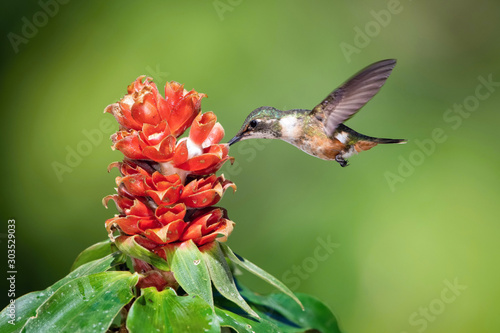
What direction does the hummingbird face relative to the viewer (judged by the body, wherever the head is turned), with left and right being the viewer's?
facing to the left of the viewer

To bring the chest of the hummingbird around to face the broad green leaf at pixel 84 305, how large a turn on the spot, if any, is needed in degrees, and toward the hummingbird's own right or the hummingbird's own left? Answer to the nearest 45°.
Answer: approximately 45° to the hummingbird's own left

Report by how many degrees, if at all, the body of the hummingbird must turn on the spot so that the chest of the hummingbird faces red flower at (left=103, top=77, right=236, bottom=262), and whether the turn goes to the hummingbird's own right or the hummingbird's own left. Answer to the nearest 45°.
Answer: approximately 45° to the hummingbird's own left

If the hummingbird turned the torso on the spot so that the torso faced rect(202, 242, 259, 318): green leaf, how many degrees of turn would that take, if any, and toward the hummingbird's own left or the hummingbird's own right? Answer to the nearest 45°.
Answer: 0° — it already faces it
